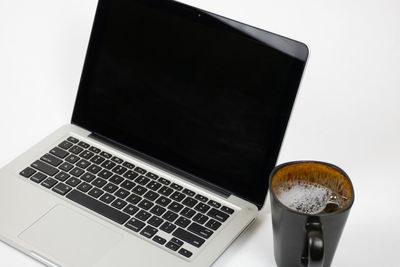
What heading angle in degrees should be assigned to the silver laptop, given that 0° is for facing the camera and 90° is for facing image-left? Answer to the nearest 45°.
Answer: approximately 45°
